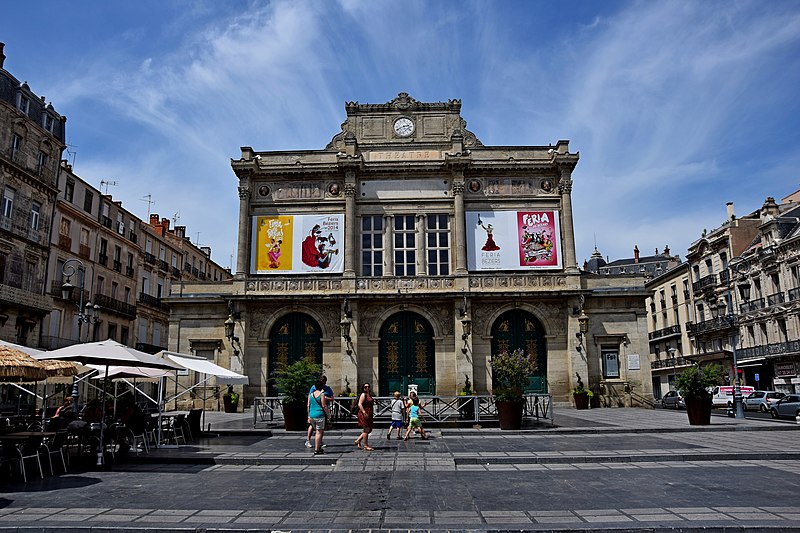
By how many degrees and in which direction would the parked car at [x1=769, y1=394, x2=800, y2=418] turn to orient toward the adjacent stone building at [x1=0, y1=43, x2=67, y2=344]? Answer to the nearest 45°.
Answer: approximately 45° to its left

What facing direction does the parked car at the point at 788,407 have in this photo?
to the viewer's left

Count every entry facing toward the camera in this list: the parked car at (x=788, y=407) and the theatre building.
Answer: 1

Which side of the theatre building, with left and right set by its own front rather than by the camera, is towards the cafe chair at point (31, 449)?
front

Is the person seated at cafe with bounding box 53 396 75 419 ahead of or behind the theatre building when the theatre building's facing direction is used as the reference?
ahead

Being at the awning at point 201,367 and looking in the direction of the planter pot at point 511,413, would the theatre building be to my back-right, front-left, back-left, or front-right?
front-left

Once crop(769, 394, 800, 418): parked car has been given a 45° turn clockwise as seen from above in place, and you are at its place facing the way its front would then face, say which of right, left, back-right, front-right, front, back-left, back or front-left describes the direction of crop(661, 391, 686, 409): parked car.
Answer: front

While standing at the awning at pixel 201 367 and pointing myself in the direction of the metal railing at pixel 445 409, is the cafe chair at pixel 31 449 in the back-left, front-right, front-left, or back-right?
back-right

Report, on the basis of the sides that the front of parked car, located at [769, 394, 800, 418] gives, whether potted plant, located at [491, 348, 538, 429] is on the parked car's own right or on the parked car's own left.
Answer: on the parked car's own left

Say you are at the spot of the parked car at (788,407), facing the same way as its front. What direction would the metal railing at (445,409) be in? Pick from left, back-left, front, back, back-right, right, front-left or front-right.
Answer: front-left

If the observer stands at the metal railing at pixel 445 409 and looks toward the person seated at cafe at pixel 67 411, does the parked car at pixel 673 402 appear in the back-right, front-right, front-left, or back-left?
back-right

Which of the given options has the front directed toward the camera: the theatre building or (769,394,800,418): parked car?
the theatre building

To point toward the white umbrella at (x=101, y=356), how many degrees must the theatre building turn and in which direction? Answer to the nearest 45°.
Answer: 0° — it already faces it

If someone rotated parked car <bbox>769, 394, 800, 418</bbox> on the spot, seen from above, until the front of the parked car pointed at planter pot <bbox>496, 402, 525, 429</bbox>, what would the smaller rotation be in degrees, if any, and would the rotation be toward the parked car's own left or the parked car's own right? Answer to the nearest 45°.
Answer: approximately 45° to the parked car's own left

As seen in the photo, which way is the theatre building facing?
toward the camera
